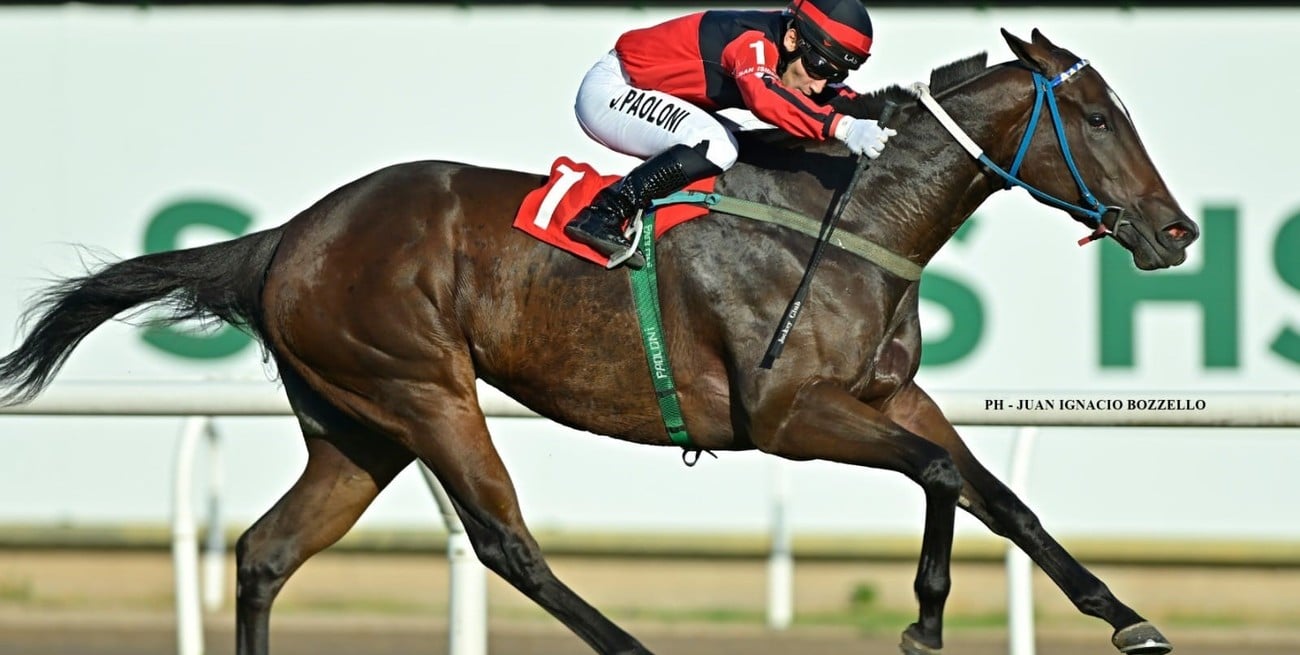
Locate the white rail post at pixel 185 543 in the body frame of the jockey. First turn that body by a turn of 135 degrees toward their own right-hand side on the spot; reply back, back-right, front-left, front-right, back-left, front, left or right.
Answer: right

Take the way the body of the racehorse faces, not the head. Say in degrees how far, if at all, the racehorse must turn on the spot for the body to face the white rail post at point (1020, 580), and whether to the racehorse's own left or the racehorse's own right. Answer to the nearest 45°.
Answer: approximately 45° to the racehorse's own left

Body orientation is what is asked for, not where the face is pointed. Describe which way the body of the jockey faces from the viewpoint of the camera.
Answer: to the viewer's right

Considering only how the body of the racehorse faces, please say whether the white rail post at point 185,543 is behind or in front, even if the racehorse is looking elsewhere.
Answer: behind

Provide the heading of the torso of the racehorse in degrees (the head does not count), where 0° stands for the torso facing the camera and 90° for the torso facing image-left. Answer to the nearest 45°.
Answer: approximately 270°

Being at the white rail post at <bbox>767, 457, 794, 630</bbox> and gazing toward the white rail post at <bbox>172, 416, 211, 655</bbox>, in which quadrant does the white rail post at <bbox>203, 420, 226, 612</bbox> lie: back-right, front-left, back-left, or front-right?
front-right

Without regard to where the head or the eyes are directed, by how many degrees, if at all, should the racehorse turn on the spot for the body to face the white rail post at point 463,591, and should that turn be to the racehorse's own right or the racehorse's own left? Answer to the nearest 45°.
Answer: approximately 135° to the racehorse's own left

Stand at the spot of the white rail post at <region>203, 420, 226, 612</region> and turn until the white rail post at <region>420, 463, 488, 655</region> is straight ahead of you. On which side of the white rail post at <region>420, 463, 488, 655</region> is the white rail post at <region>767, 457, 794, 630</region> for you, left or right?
left

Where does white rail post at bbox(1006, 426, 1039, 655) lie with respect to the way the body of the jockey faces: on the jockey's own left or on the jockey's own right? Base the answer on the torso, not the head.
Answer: on the jockey's own left

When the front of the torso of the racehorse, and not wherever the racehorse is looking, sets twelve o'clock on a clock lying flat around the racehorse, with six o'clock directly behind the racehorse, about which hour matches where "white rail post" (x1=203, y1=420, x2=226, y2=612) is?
The white rail post is roughly at 8 o'clock from the racehorse.

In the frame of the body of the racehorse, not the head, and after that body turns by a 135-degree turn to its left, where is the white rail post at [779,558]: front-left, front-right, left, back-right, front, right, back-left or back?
front-right
